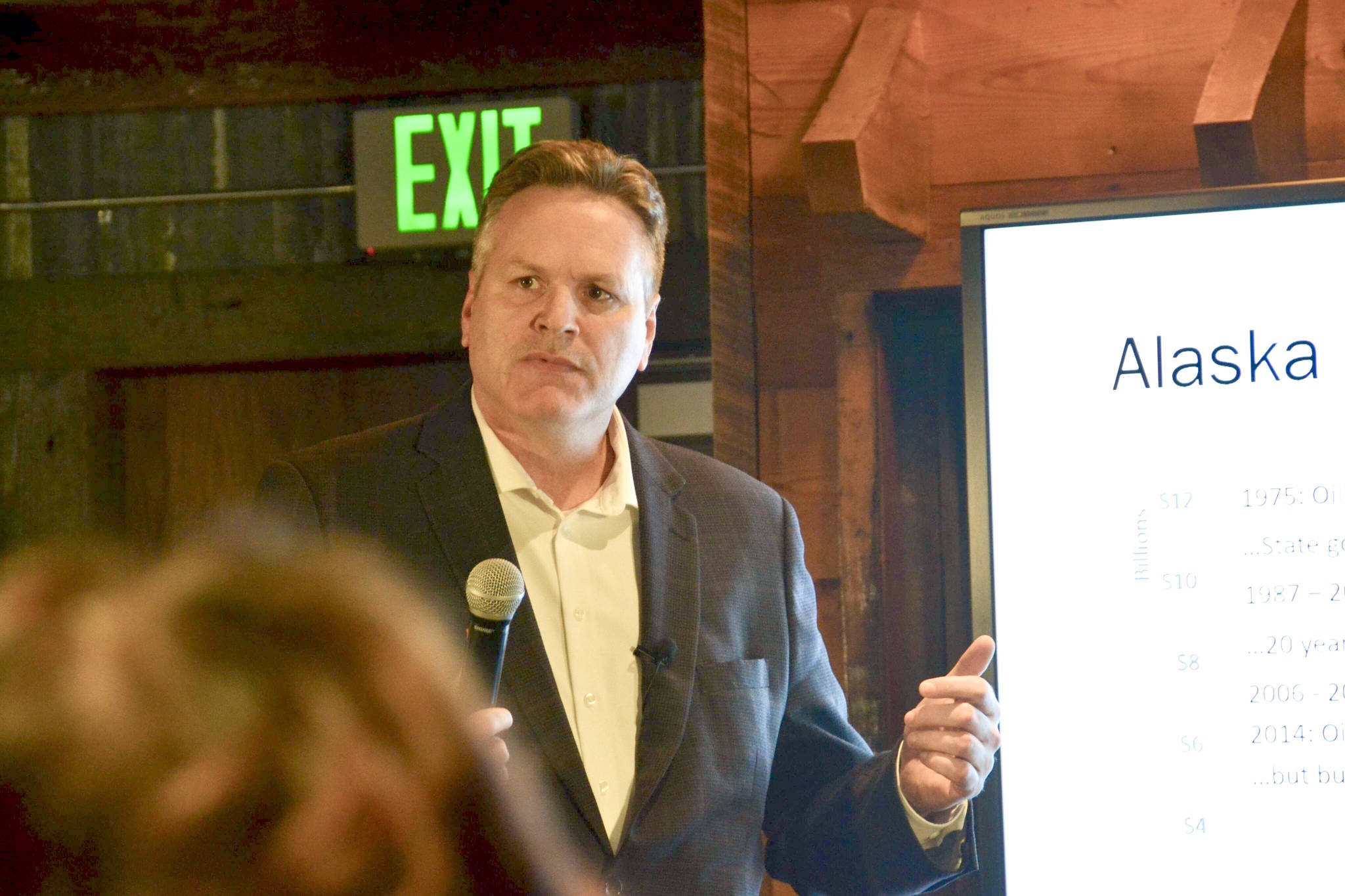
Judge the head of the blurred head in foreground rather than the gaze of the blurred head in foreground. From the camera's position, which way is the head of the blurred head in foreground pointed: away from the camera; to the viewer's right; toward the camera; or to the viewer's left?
away from the camera

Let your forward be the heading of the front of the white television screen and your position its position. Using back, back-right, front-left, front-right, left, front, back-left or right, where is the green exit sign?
back-right

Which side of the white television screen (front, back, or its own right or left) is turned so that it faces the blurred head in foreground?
front

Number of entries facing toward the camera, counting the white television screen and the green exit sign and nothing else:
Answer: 2

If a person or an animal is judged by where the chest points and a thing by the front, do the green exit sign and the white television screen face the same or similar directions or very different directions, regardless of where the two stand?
same or similar directions

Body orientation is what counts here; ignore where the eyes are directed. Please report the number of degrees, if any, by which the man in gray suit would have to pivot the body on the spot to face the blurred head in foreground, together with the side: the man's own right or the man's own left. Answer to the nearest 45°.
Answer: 0° — they already face them

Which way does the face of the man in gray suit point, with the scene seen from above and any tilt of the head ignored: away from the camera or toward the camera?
toward the camera

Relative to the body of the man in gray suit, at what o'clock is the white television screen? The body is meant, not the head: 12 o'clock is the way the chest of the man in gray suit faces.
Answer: The white television screen is roughly at 9 o'clock from the man in gray suit.

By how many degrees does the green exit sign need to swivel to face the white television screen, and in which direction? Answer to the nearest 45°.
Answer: approximately 45° to its left

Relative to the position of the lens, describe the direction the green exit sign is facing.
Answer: facing the viewer

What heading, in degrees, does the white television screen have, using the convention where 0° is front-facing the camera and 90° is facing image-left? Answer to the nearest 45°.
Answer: approximately 0°

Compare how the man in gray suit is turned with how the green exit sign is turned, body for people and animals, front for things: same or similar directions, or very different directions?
same or similar directions

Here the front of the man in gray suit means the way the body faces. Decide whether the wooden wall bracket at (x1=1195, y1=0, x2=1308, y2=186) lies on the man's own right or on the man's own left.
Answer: on the man's own left

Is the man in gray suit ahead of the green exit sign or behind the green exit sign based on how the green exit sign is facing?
ahead
